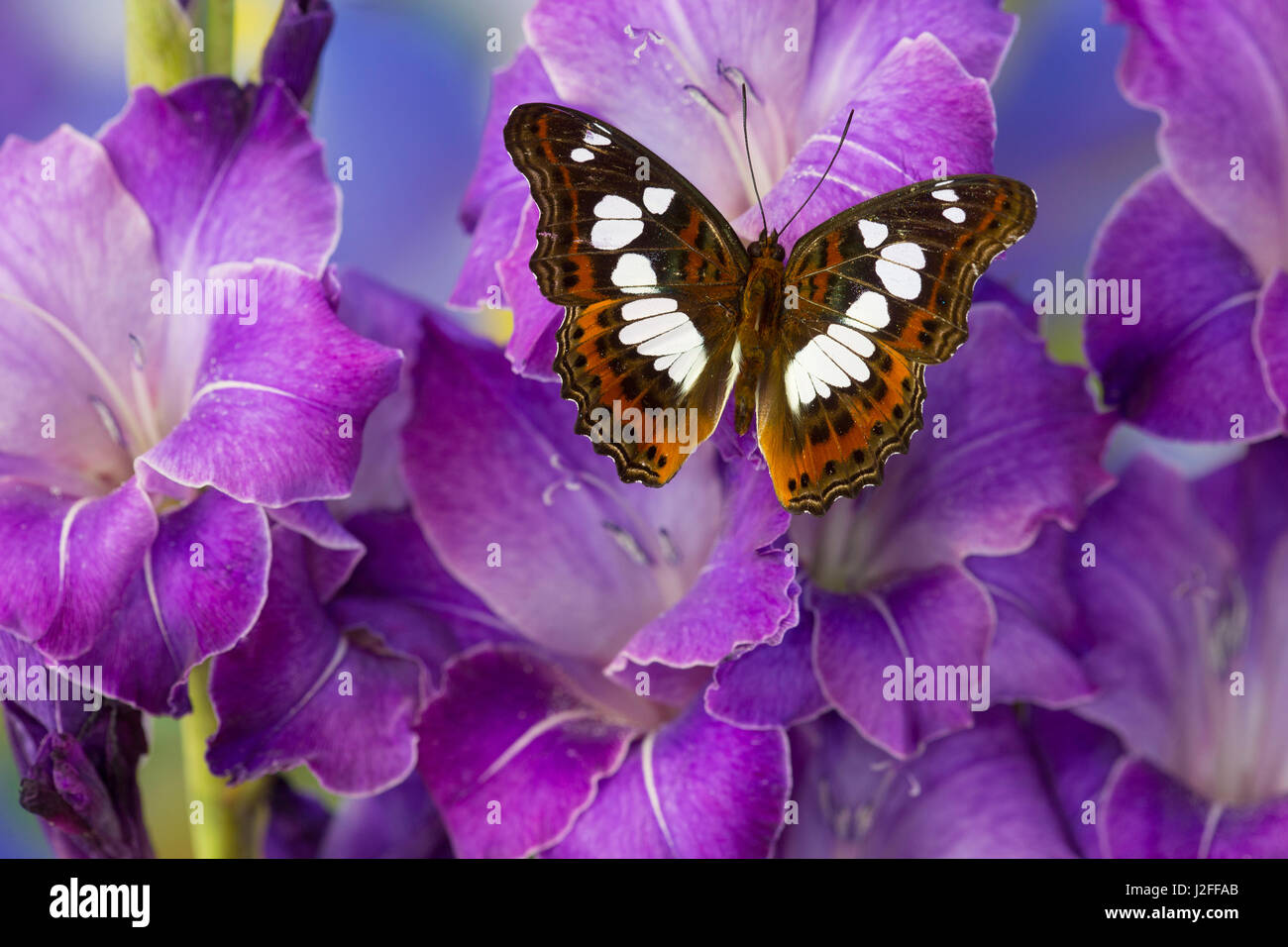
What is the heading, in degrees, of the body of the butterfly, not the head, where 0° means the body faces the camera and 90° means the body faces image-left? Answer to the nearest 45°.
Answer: approximately 180°
